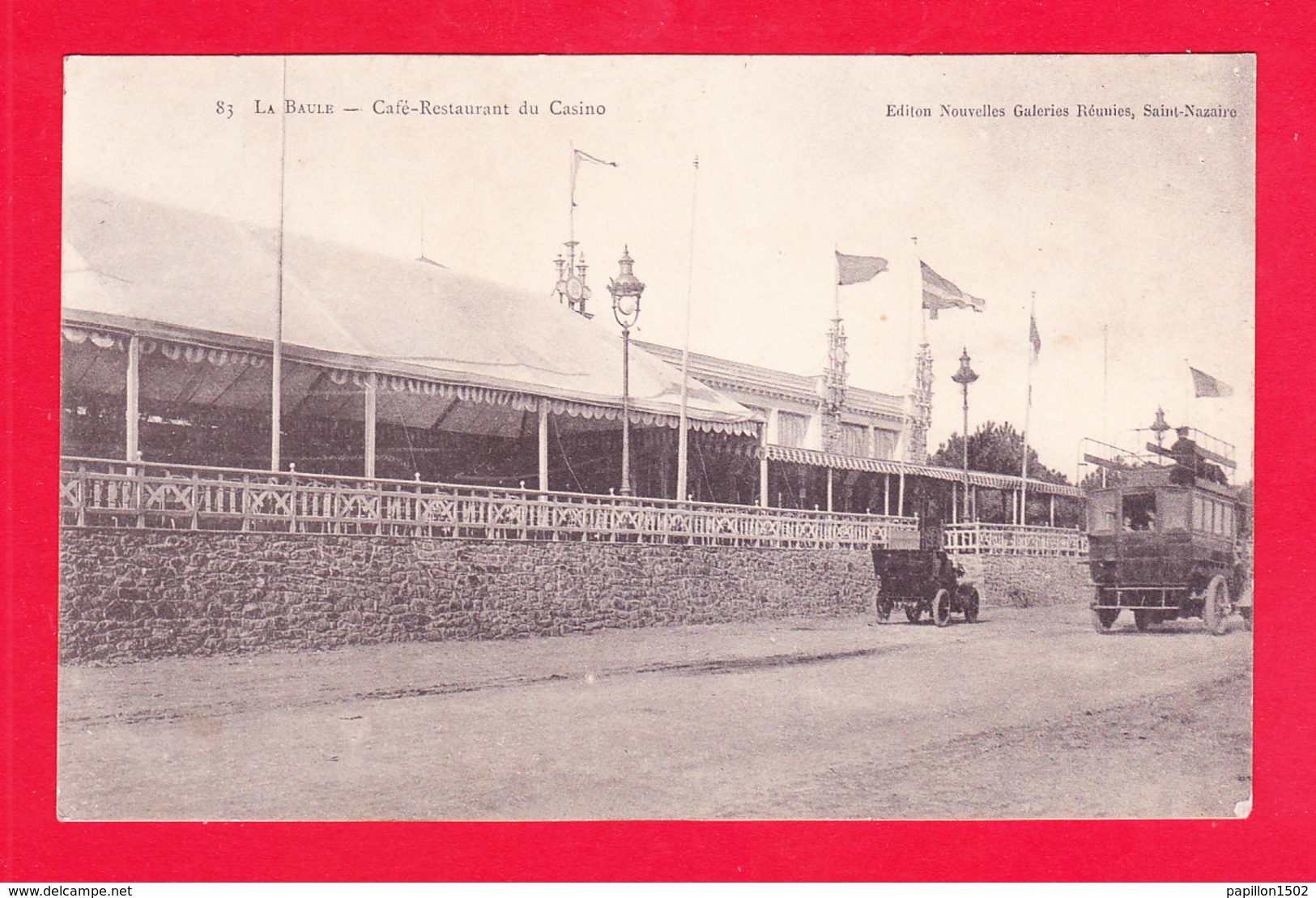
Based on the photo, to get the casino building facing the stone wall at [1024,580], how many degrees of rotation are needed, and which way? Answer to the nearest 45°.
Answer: approximately 90° to its left

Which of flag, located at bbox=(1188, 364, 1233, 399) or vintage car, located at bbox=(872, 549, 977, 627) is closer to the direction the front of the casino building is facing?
the flag

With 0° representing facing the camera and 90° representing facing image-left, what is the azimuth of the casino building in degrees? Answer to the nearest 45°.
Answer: approximately 315°

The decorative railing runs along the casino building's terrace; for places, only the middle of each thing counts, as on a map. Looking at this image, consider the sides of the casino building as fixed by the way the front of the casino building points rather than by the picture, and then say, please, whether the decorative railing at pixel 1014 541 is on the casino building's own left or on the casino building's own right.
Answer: on the casino building's own left
